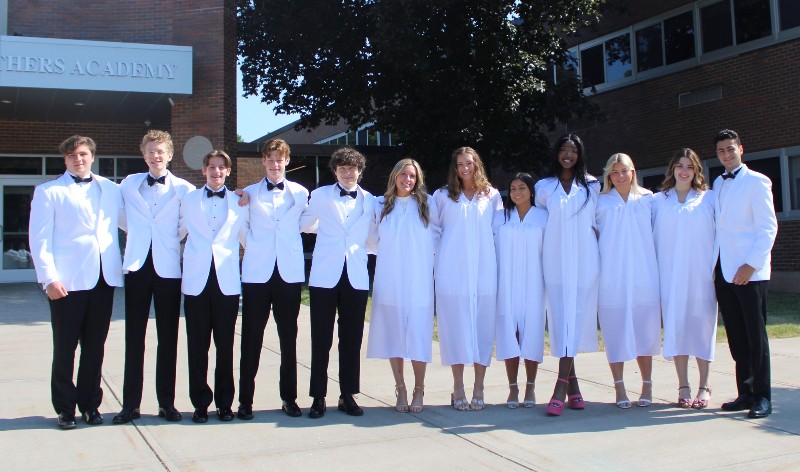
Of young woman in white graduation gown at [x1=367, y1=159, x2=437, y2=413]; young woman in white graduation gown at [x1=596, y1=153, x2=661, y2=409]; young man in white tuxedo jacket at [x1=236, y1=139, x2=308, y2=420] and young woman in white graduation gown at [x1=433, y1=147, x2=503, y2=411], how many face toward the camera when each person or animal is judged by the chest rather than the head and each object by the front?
4

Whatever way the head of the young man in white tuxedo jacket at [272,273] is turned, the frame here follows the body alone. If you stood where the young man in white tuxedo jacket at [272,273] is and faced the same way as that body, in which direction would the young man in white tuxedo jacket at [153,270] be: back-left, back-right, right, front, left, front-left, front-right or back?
right

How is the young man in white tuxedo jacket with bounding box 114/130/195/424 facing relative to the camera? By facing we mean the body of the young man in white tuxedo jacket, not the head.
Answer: toward the camera

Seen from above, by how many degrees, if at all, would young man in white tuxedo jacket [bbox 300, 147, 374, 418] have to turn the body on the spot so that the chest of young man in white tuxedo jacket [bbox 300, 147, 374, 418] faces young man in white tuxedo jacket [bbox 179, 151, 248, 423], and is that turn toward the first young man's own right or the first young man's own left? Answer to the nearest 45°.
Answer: approximately 90° to the first young man's own right

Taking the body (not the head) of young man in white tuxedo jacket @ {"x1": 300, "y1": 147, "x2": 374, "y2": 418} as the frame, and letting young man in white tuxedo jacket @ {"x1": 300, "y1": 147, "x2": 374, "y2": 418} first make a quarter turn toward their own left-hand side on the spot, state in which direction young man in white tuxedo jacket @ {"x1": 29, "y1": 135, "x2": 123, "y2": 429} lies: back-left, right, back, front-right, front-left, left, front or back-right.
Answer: back

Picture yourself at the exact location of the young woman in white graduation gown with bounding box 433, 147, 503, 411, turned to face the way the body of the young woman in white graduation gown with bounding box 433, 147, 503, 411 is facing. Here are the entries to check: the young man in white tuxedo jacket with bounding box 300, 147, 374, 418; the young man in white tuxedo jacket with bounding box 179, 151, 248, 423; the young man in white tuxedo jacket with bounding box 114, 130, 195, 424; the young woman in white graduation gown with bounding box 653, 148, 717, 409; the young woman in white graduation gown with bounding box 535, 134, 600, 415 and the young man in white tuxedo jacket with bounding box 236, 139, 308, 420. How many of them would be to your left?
2

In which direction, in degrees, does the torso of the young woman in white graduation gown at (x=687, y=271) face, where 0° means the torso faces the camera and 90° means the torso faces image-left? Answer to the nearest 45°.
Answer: approximately 0°

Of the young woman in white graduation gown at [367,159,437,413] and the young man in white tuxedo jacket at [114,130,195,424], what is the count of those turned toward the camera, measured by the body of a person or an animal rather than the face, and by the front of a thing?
2

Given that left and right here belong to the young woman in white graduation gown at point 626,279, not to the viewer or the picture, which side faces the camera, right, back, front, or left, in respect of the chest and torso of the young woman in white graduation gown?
front

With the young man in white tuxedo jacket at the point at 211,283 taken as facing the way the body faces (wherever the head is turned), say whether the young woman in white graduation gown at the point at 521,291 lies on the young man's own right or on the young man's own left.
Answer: on the young man's own left

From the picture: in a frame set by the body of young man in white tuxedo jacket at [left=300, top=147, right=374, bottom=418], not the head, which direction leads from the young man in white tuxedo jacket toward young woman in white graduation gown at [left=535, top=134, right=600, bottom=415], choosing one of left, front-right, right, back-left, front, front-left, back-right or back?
left
